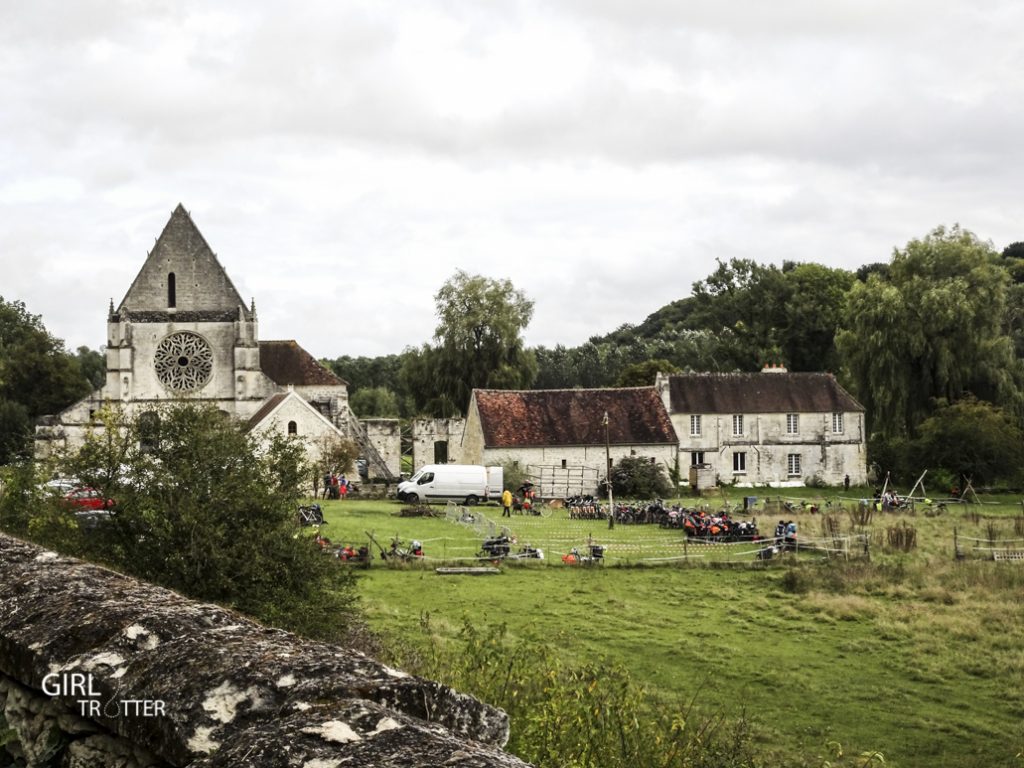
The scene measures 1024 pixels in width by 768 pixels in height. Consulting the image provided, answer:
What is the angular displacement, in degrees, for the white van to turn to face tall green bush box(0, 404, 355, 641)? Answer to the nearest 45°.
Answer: approximately 90° to its left

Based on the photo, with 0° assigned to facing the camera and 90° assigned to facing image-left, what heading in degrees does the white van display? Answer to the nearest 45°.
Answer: approximately 90°

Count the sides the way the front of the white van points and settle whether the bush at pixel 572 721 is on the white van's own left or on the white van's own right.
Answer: on the white van's own left

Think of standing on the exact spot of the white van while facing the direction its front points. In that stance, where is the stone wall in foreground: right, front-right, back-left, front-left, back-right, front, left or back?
left

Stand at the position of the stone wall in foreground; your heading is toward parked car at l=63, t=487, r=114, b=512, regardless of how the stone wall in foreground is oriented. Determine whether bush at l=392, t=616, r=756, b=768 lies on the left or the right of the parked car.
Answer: right
